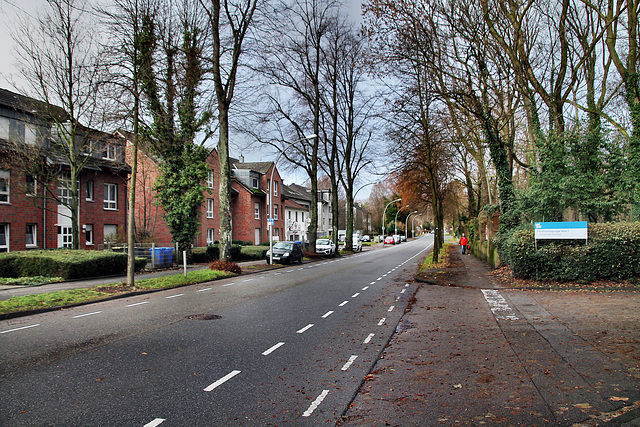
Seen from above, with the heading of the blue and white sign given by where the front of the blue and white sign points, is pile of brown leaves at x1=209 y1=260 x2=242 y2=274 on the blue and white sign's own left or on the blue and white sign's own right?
on the blue and white sign's own right

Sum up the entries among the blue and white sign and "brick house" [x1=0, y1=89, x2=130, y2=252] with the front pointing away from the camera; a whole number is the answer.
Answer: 0

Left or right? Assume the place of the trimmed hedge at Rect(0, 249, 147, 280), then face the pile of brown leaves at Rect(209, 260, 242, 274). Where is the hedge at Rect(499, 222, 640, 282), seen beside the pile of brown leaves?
right

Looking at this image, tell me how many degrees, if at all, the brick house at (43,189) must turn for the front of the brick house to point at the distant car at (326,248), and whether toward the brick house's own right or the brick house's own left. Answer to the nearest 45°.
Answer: approximately 45° to the brick house's own left

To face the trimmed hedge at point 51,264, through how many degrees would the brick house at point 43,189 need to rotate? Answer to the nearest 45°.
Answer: approximately 45° to its right

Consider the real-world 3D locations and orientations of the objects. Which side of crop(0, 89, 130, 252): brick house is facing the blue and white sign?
front

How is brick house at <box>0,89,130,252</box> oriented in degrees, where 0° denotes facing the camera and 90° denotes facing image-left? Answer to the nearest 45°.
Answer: approximately 315°
